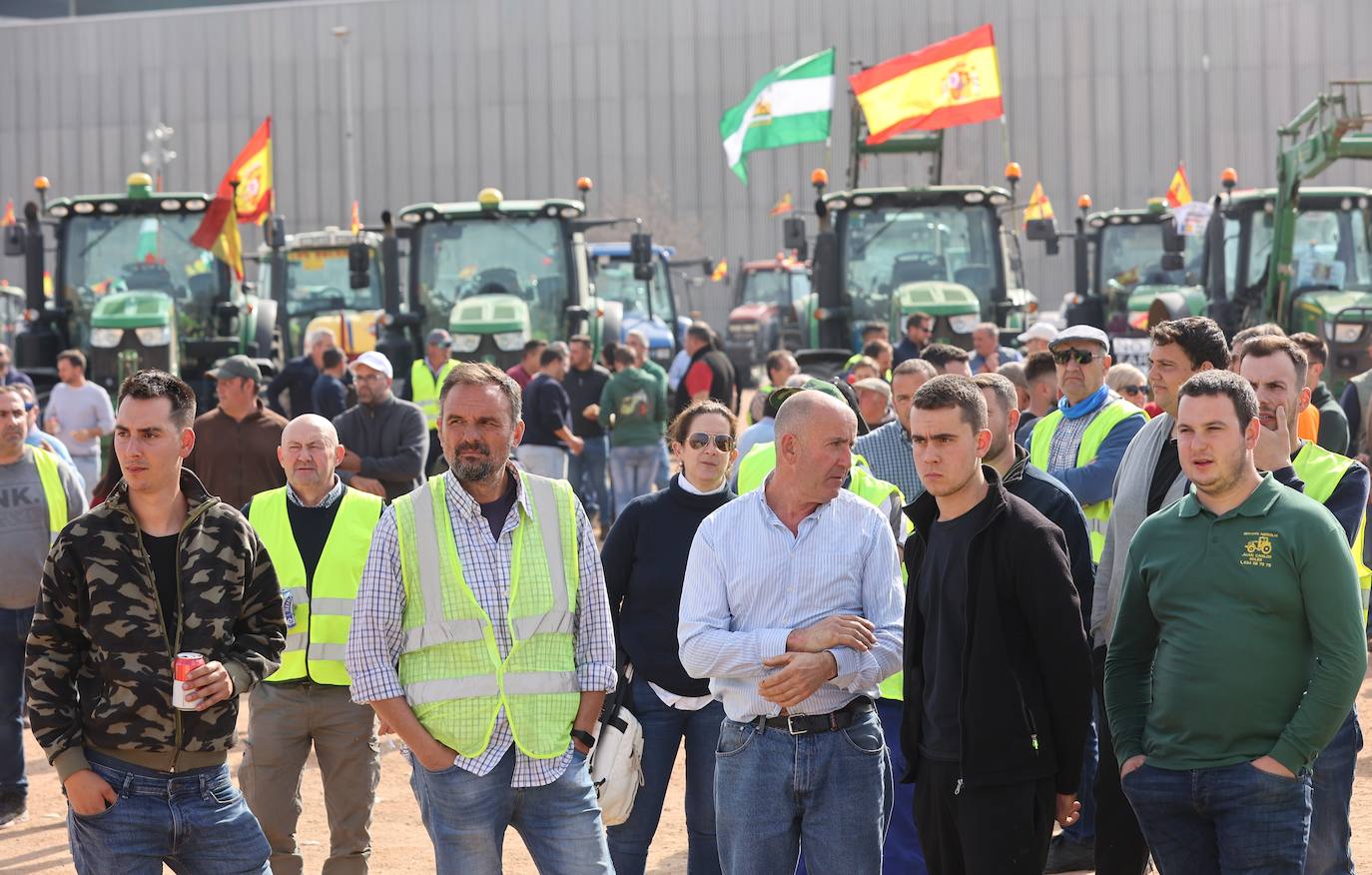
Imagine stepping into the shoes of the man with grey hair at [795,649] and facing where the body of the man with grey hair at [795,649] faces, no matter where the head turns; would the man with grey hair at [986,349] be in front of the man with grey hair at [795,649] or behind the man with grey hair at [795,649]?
behind

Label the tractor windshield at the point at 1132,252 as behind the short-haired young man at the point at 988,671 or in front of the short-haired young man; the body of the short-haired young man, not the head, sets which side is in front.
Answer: behind

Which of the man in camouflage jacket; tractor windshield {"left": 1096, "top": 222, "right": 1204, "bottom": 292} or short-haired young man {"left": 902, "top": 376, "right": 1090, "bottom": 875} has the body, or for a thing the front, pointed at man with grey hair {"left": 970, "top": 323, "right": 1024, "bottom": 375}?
the tractor windshield

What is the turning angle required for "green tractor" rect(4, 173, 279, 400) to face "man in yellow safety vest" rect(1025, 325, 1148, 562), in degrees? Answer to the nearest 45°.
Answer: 0° — it already faces them

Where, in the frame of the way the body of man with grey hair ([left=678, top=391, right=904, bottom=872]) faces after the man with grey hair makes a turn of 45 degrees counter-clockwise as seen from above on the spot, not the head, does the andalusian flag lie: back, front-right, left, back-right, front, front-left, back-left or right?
back-left

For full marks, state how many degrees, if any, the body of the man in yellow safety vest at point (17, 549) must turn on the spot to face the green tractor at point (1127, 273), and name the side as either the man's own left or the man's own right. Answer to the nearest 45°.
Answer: approximately 135° to the man's own left

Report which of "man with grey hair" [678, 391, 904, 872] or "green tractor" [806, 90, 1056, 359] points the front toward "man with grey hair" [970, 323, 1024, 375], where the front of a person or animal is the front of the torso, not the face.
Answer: the green tractor

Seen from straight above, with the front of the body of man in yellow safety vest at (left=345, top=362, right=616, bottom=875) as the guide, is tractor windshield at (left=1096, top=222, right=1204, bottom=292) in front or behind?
behind
